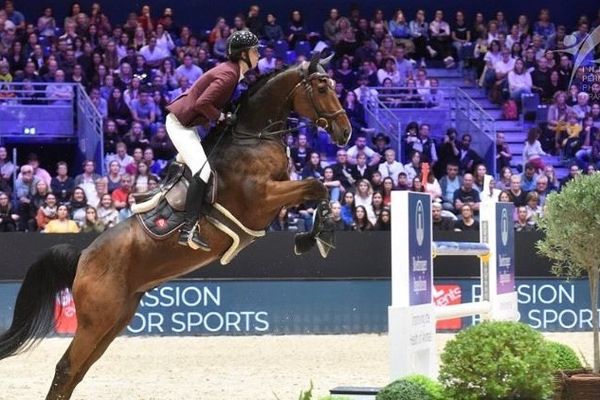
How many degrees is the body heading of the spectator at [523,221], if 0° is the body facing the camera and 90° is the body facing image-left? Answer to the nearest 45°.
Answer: approximately 0°

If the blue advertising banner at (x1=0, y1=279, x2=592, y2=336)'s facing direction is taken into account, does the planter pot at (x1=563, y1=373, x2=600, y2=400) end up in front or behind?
in front

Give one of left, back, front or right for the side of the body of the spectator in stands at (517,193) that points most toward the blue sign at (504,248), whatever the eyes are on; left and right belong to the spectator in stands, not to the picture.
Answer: front

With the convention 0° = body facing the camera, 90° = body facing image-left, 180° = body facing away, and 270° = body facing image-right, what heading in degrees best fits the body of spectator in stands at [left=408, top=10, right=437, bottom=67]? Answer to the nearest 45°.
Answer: approximately 0°

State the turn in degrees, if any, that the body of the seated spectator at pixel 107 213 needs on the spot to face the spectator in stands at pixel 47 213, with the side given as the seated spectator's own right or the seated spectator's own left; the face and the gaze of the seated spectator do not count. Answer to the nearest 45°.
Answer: approximately 90° to the seated spectator's own right

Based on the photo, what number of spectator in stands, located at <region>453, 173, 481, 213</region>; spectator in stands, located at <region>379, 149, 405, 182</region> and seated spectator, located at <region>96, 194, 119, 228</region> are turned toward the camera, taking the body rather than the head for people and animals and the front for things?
3
